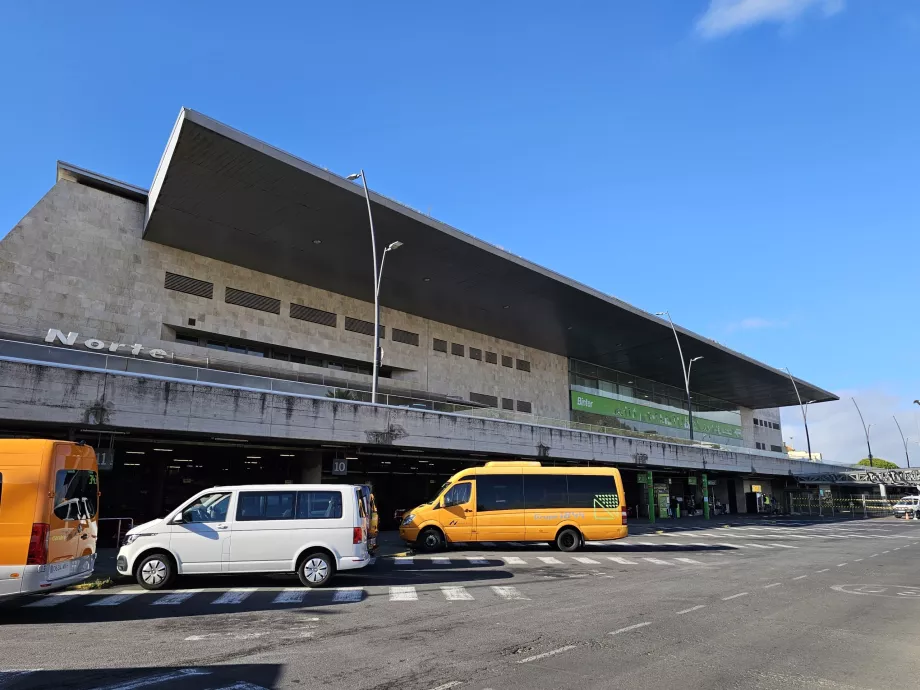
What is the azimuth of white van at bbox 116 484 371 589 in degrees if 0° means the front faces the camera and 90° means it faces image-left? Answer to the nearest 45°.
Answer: approximately 90°

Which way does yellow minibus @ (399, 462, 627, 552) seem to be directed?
to the viewer's left

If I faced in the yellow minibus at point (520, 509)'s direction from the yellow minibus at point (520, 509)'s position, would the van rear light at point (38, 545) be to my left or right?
on my left

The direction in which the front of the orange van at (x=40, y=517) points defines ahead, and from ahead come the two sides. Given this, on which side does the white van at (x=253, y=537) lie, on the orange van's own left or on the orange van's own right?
on the orange van's own right

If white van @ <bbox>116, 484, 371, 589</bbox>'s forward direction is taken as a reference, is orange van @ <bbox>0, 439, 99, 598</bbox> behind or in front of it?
in front

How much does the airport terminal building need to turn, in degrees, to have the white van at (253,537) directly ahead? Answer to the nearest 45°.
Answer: approximately 45° to its right

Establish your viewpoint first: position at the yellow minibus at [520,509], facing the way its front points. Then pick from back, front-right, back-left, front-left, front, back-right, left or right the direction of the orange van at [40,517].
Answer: front-left

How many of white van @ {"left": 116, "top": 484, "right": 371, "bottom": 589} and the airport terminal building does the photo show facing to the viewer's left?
1

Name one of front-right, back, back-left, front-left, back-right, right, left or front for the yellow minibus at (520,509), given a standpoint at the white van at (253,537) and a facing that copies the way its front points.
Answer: back-right

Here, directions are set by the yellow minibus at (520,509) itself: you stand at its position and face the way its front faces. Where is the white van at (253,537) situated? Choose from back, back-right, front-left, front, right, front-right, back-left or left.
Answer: front-left

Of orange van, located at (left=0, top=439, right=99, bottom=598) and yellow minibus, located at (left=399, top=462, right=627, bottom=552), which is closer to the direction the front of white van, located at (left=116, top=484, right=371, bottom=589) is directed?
the orange van

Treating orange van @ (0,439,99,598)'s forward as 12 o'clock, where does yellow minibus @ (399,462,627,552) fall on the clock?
The yellow minibus is roughly at 4 o'clock from the orange van.

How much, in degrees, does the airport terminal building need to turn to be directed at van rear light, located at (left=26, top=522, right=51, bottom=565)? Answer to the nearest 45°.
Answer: approximately 45° to its right

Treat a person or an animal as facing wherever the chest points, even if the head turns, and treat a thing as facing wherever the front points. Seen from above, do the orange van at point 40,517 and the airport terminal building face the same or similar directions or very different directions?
very different directions

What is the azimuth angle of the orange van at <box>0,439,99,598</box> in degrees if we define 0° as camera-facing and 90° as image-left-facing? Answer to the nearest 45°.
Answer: approximately 135°
